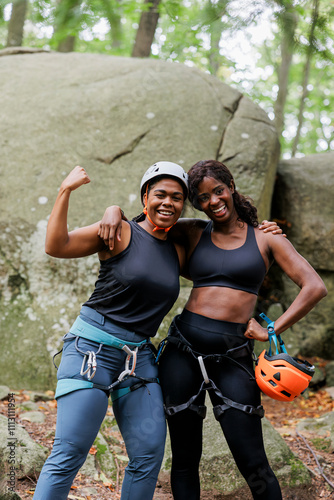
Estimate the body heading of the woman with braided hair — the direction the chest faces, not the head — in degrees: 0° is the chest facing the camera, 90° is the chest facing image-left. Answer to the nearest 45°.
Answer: approximately 0°

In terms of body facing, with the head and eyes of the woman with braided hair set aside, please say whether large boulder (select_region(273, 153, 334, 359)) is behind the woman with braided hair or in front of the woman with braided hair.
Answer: behind

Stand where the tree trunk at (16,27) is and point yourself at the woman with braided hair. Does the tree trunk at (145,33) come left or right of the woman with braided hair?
left
